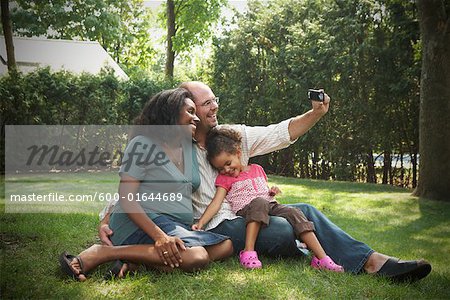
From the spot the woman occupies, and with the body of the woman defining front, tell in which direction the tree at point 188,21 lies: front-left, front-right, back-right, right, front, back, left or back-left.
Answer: back-left

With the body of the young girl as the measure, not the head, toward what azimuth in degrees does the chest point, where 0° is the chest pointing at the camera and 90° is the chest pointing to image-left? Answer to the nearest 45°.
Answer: approximately 315°

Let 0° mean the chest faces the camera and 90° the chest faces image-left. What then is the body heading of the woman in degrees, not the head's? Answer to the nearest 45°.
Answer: approximately 315°

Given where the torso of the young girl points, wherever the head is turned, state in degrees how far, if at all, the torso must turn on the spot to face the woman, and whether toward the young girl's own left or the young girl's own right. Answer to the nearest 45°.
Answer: approximately 90° to the young girl's own right

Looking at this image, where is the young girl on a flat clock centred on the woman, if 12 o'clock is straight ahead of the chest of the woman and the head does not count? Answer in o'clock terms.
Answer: The young girl is roughly at 10 o'clock from the woman.

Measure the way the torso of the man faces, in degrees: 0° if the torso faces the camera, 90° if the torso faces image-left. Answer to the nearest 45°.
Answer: approximately 315°

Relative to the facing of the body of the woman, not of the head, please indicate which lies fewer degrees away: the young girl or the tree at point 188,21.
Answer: the young girl
